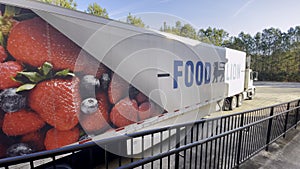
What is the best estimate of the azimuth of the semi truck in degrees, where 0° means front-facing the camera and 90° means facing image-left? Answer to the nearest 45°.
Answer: approximately 225°

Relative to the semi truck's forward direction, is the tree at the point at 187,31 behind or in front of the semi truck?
in front
